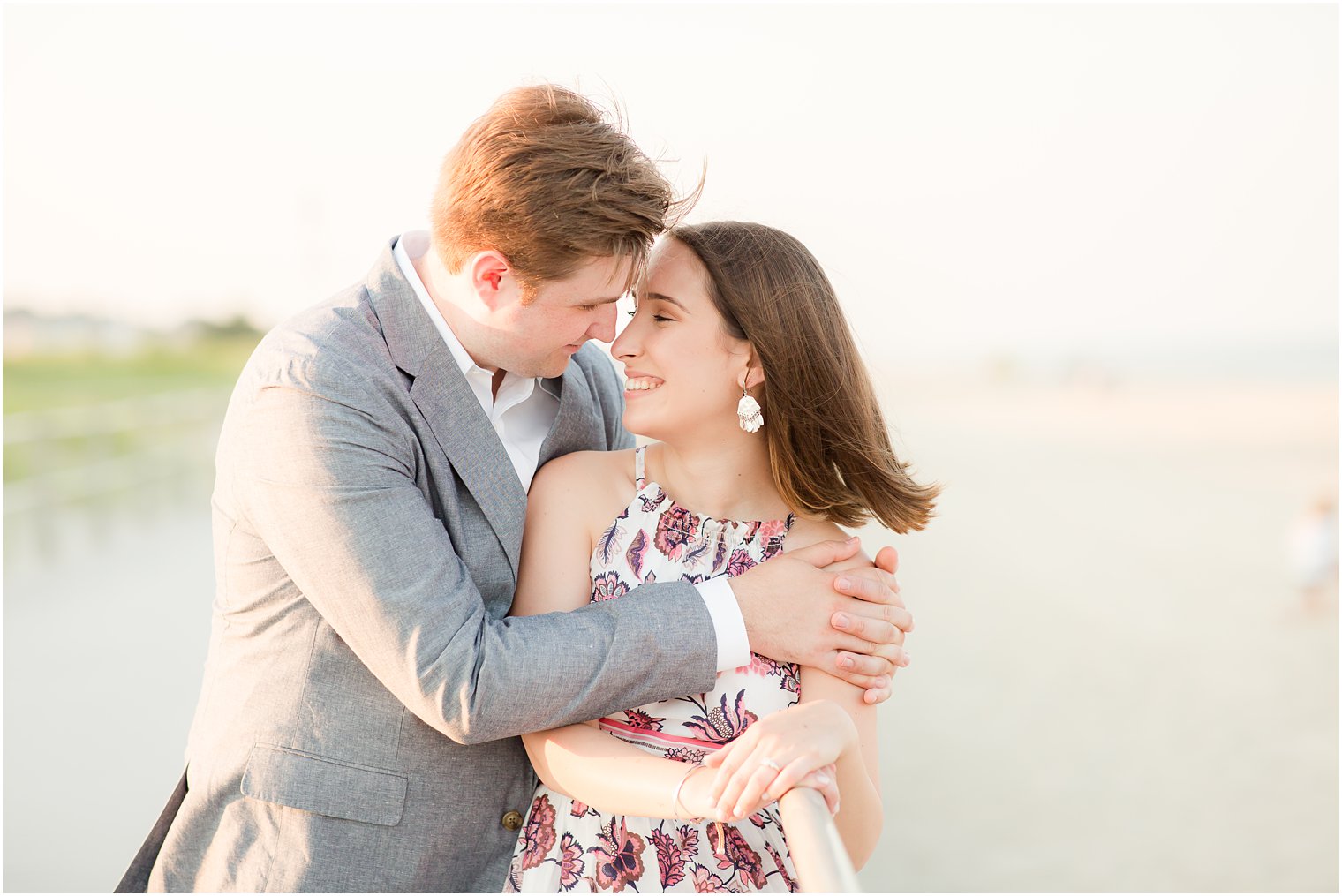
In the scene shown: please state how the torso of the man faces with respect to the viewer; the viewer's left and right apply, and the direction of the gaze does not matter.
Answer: facing the viewer and to the right of the viewer

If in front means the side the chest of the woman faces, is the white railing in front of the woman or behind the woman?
in front

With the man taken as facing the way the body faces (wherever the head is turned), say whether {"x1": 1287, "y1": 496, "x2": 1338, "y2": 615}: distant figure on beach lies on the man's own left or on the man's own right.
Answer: on the man's own left

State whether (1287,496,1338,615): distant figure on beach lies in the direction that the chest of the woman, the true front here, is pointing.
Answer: no

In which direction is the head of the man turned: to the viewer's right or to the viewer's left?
to the viewer's right

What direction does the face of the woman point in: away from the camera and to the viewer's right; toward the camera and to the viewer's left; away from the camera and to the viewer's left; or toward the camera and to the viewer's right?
toward the camera and to the viewer's left

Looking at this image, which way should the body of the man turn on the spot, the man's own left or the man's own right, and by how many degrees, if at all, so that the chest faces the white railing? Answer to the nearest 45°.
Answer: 0° — they already face it

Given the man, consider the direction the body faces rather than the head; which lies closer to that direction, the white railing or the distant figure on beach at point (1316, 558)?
the white railing

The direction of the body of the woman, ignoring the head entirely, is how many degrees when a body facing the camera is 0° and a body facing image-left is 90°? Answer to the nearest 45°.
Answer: approximately 0°

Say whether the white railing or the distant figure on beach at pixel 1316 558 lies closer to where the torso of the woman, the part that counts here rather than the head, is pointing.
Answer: the white railing
